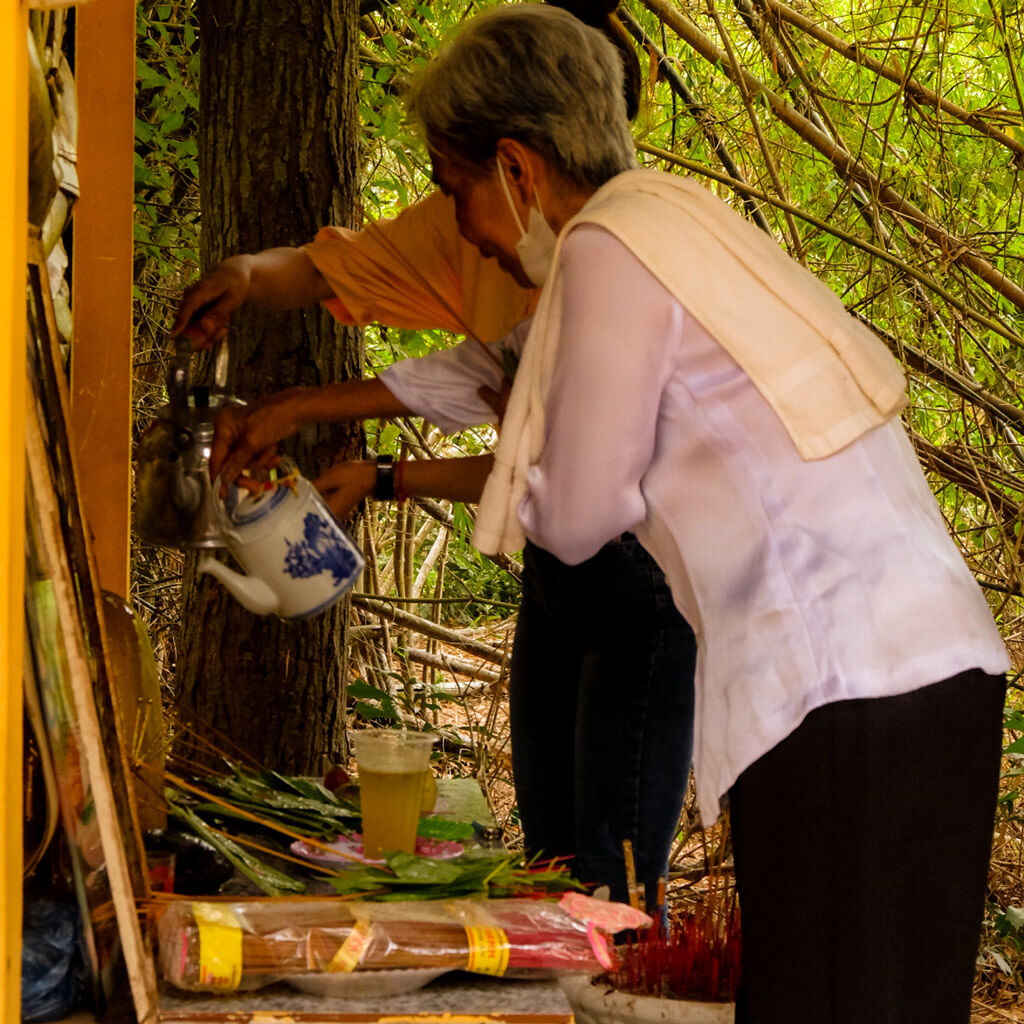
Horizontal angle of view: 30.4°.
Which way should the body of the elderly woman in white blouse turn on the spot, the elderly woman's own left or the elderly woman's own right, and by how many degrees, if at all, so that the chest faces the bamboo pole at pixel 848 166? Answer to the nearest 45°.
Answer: approximately 90° to the elderly woman's own right

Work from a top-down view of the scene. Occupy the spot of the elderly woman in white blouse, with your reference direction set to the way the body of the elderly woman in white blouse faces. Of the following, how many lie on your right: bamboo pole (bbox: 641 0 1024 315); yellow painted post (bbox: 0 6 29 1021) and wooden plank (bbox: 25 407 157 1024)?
1

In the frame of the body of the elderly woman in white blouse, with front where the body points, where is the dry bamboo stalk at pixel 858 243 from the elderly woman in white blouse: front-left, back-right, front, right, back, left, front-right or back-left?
right

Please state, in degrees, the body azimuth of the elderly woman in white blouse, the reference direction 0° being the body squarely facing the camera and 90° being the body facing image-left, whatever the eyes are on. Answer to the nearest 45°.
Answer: approximately 90°

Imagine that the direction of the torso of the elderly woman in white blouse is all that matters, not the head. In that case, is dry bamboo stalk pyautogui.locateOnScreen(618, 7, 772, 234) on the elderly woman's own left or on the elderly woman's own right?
on the elderly woman's own right

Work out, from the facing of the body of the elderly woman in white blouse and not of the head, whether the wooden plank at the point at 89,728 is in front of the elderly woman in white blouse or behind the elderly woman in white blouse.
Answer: in front

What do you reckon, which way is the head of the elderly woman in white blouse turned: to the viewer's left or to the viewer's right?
to the viewer's left

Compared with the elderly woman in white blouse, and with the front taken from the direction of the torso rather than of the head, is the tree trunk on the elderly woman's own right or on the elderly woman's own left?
on the elderly woman's own right

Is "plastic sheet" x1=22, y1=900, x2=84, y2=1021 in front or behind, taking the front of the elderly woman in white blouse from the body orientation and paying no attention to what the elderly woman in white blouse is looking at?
in front

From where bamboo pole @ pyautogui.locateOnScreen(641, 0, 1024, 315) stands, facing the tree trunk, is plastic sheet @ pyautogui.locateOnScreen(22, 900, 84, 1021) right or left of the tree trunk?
left
